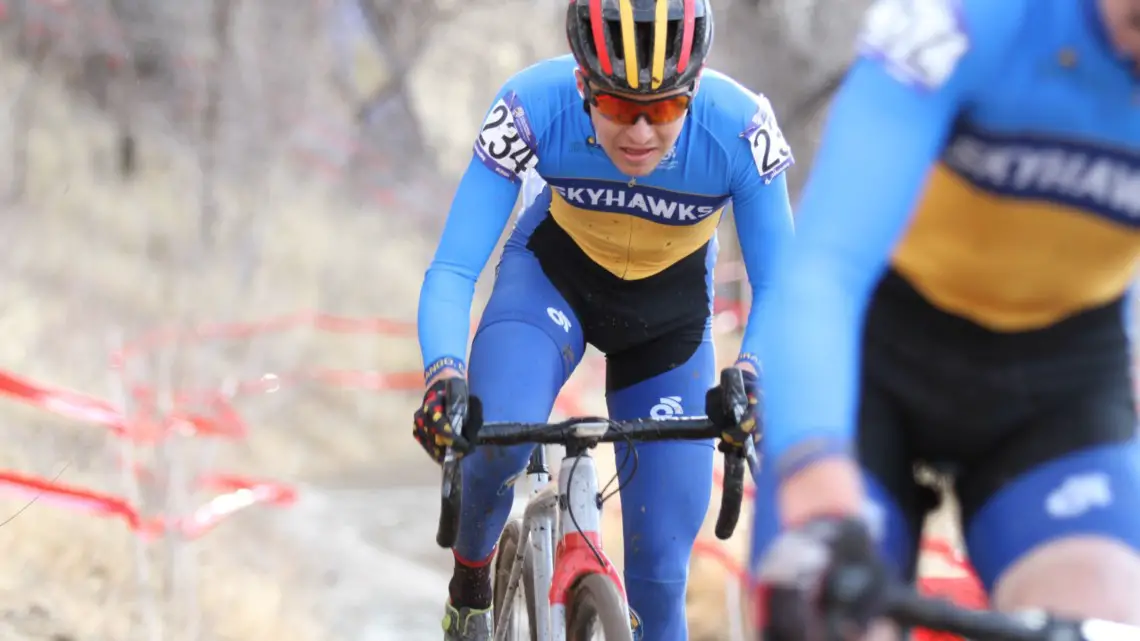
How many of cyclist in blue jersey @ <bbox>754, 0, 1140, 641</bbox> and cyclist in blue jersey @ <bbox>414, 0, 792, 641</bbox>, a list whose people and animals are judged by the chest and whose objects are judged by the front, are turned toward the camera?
2

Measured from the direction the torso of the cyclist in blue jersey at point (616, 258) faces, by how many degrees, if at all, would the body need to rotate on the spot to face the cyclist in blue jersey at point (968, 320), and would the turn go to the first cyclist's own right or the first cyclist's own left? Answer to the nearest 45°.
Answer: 0° — they already face them

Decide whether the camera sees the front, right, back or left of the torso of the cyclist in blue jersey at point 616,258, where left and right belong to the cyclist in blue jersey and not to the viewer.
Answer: front

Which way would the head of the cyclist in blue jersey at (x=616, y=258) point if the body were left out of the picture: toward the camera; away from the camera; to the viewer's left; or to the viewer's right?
toward the camera

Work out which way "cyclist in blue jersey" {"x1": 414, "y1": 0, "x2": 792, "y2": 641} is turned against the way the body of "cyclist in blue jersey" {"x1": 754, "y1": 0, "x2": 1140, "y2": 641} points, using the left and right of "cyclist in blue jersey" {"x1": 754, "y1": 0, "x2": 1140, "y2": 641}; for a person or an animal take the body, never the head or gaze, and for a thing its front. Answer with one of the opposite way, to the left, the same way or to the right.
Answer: the same way

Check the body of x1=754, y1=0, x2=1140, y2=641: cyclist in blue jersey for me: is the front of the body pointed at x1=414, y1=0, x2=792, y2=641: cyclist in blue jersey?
no

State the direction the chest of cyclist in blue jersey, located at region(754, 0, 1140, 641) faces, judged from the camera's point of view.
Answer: toward the camera
